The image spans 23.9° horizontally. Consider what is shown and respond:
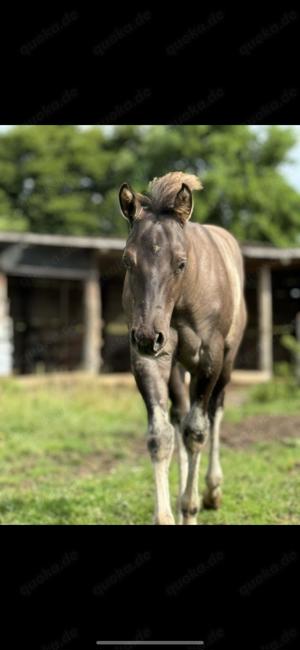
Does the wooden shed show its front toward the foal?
yes

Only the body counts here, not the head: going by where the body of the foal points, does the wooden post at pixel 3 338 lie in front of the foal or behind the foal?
behind

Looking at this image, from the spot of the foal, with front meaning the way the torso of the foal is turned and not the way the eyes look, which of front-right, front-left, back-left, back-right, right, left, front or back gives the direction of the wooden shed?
back

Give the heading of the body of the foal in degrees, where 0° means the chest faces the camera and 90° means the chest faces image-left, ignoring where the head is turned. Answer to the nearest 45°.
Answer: approximately 0°

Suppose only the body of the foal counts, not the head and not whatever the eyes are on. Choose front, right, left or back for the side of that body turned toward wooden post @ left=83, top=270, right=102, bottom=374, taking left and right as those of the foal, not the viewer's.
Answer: back

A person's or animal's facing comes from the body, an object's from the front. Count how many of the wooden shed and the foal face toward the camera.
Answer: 2
